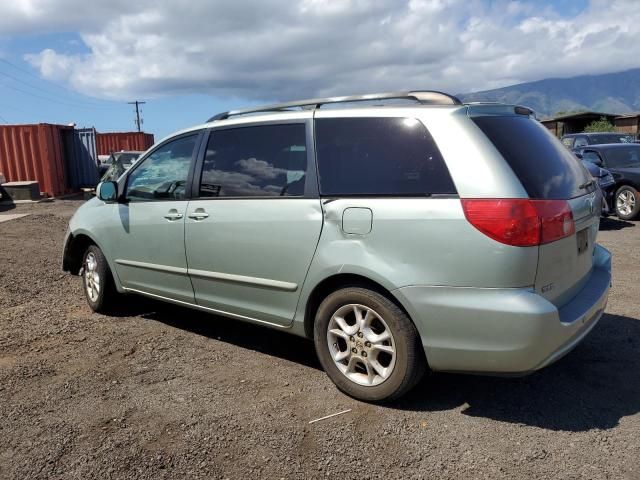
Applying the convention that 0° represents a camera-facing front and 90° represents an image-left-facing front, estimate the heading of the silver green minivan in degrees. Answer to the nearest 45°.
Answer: approximately 135°

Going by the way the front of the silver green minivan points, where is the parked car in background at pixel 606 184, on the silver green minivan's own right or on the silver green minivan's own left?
on the silver green minivan's own right

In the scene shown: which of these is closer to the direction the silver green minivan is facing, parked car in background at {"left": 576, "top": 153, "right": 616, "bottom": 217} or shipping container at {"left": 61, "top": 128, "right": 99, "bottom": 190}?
the shipping container

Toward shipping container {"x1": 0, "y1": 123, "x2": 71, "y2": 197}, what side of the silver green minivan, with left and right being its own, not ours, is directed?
front

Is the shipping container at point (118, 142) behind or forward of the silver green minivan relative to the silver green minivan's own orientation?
forward

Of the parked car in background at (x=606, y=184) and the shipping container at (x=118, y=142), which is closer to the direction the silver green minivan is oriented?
the shipping container

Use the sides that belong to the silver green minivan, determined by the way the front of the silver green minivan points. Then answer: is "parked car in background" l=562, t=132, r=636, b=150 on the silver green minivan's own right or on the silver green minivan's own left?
on the silver green minivan's own right

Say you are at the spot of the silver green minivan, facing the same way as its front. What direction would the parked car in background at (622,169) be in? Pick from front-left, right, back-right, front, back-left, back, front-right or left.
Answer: right

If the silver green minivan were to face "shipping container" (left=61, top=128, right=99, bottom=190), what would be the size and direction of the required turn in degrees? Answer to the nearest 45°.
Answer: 0° — it already faces it
